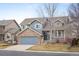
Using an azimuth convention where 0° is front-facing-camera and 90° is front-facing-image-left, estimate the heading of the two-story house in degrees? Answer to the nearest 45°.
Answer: approximately 0°

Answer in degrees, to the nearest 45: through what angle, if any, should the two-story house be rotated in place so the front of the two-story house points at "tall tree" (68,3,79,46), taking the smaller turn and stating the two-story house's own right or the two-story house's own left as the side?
approximately 90° to the two-story house's own left

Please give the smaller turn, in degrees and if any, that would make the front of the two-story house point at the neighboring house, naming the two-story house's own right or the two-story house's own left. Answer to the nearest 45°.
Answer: approximately 90° to the two-story house's own right
